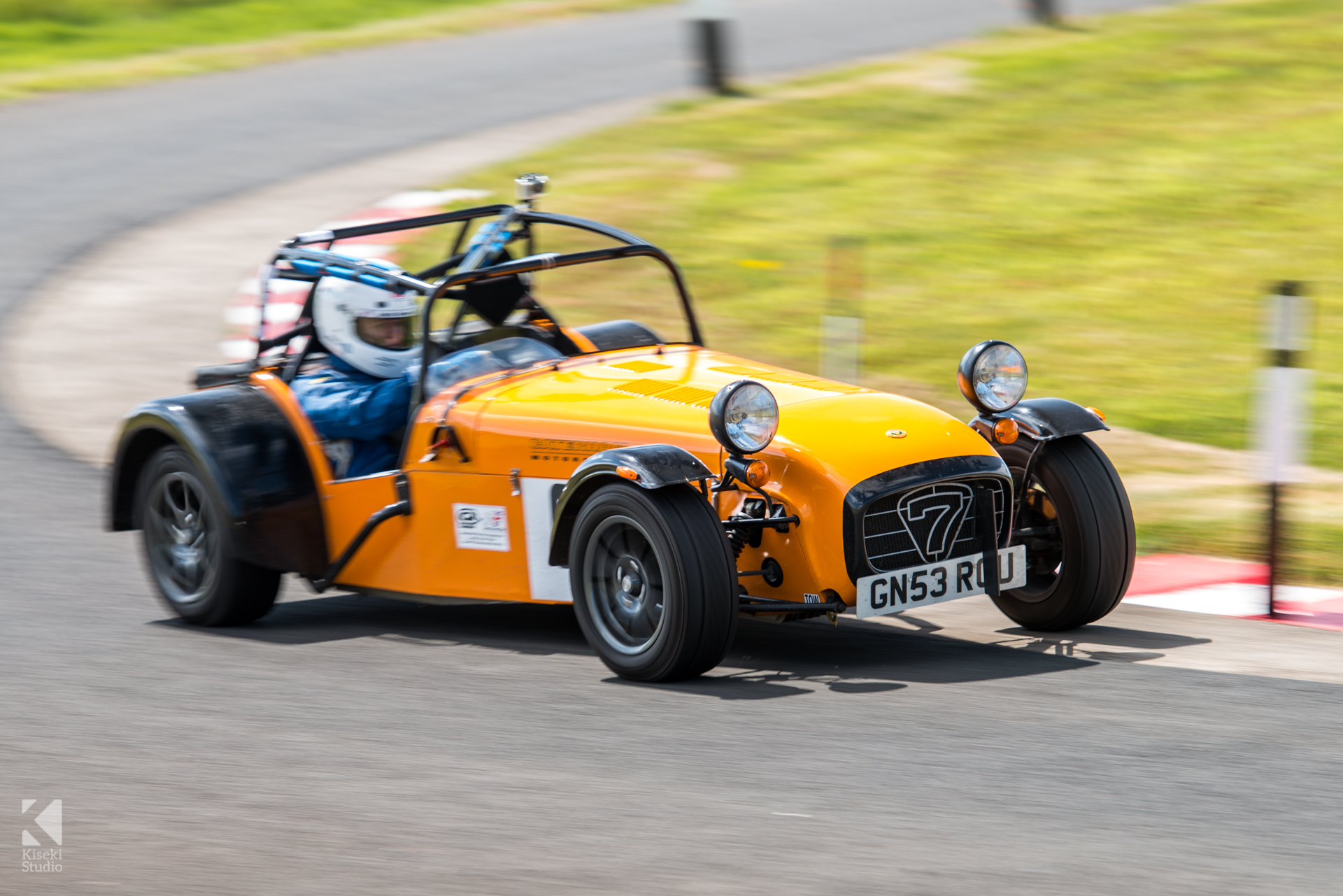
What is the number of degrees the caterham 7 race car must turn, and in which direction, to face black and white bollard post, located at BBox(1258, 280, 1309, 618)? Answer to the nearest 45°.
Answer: approximately 45° to its left

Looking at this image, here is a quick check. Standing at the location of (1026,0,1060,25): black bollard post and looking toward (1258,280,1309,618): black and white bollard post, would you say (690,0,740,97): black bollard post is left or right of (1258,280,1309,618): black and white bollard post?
right

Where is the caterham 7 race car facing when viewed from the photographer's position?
facing the viewer and to the right of the viewer

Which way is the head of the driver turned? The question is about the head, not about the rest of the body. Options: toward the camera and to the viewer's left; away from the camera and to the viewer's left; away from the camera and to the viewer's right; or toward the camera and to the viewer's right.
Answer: toward the camera and to the viewer's right

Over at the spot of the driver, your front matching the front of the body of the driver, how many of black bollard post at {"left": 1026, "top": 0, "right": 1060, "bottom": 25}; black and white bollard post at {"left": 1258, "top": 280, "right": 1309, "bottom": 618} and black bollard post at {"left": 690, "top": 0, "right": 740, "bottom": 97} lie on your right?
0

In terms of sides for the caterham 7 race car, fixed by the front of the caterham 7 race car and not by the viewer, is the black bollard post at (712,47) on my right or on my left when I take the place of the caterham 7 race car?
on my left

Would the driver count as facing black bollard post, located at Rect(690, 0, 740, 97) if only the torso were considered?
no

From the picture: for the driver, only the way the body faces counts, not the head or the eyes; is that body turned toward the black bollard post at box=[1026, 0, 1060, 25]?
no

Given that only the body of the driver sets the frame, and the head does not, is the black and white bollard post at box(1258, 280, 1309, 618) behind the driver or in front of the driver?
in front
